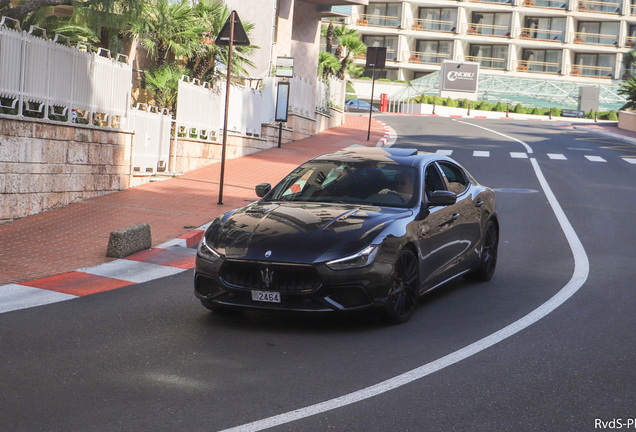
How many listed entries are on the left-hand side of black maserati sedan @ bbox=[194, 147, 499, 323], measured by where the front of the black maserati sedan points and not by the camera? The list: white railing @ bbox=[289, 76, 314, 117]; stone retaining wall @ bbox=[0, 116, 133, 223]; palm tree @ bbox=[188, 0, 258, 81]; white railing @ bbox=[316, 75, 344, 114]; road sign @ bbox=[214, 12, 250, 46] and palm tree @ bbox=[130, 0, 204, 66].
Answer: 0

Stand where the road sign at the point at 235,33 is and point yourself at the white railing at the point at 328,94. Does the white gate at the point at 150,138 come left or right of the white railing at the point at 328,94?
left

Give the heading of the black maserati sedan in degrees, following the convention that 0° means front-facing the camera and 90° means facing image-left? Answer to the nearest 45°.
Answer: approximately 45°

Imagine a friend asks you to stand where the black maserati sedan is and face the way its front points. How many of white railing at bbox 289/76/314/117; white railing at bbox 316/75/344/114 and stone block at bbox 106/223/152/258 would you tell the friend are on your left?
0

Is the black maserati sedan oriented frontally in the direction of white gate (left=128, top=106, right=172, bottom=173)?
no

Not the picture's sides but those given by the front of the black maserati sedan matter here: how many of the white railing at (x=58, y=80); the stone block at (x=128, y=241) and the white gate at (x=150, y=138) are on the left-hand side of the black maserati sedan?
0

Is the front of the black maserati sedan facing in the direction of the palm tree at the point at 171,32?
no

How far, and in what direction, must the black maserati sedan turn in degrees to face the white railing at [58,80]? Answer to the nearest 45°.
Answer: approximately 90° to its right

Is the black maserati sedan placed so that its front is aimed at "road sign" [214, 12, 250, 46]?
no

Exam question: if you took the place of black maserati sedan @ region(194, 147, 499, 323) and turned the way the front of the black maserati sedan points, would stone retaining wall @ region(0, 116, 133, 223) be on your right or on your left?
on your right

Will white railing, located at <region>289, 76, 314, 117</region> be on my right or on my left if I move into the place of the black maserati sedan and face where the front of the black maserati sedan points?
on my right

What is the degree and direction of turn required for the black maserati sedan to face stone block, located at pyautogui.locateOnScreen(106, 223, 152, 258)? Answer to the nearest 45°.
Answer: approximately 90° to its right

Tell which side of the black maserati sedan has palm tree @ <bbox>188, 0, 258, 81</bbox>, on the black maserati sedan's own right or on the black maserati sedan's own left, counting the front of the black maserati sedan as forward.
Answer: on the black maserati sedan's own right
